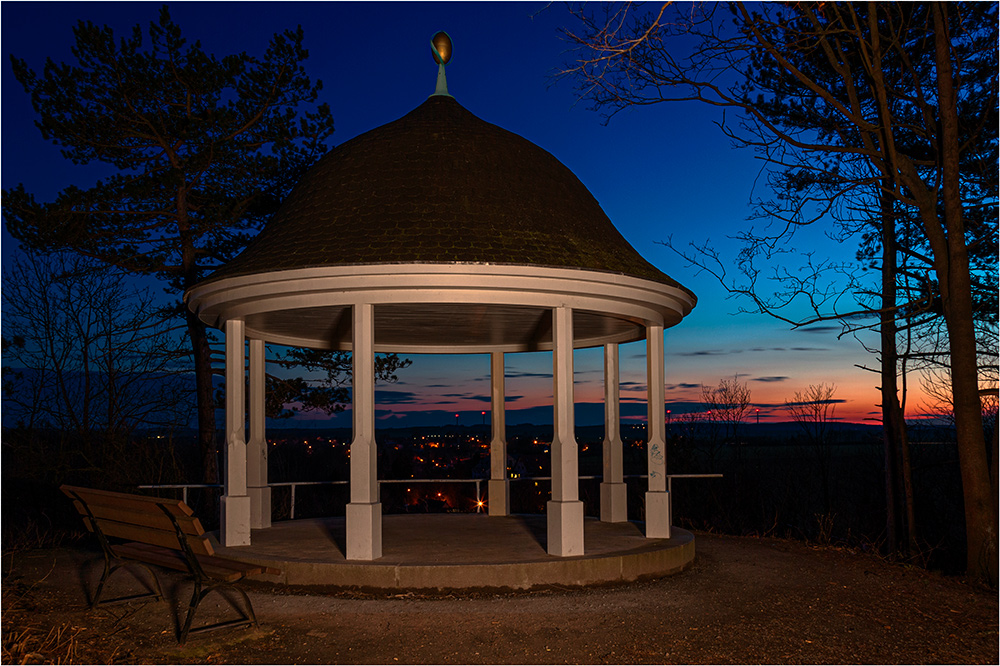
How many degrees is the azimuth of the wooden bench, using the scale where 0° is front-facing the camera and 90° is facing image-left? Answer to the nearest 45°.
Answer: approximately 225°

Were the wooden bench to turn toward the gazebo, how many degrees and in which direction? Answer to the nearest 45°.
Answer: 0° — it already faces it
